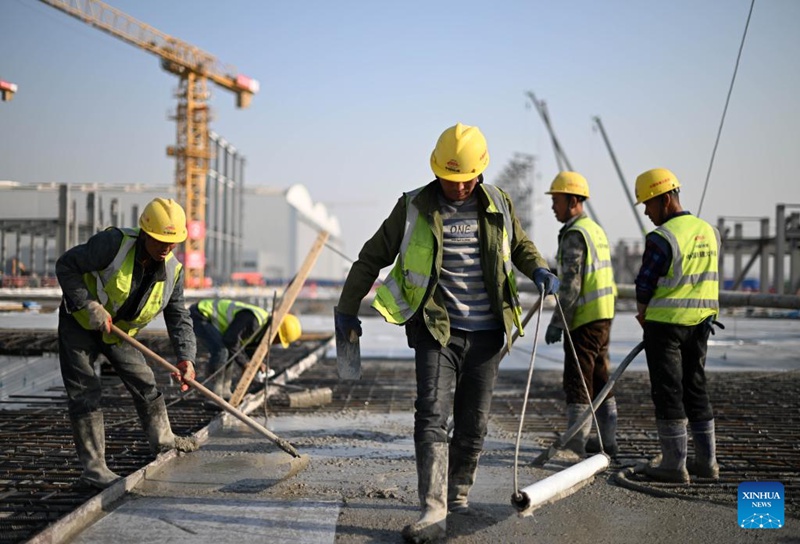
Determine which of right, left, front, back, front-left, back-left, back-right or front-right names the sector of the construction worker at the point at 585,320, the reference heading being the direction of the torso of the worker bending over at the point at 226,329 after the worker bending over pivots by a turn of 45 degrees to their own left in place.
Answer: right

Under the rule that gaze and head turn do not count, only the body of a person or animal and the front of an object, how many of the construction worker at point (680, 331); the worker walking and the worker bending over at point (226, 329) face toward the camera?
1

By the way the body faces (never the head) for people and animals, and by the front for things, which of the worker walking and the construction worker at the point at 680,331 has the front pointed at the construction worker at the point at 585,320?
the construction worker at the point at 680,331

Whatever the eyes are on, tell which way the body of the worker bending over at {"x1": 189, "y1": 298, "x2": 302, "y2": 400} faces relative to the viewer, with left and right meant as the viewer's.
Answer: facing to the right of the viewer

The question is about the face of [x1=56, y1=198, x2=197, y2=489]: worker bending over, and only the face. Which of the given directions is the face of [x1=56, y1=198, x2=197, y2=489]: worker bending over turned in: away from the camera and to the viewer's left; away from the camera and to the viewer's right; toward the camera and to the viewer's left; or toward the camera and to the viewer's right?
toward the camera and to the viewer's right

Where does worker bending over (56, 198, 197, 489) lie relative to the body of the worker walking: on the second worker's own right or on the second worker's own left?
on the second worker's own right

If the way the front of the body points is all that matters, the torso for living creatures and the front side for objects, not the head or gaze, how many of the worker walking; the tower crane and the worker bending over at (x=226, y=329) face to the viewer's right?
1

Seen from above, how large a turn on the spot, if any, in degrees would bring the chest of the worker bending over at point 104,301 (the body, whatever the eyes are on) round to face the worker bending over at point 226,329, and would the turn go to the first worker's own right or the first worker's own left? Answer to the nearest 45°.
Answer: approximately 135° to the first worker's own left

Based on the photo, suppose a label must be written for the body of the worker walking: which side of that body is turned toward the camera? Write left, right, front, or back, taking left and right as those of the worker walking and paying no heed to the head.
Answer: front

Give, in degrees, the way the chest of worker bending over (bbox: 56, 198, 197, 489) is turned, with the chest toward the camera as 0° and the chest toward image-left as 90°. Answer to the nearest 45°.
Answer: approximately 315°

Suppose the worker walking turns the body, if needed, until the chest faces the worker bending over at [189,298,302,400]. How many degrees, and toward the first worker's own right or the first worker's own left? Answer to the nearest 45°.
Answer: approximately 135° to the first worker's own right

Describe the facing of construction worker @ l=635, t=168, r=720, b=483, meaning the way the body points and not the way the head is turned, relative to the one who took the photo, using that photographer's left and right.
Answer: facing away from the viewer and to the left of the viewer

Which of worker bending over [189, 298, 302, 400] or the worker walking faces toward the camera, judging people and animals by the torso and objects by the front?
the worker walking

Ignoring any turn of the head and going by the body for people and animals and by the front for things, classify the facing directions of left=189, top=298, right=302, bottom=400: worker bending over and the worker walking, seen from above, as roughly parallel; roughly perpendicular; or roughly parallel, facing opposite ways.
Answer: roughly perpendicular

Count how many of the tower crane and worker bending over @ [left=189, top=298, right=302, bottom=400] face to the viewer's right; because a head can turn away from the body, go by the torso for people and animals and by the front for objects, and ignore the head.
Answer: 1

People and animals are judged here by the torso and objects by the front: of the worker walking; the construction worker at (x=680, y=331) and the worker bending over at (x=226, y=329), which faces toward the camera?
the worker walking

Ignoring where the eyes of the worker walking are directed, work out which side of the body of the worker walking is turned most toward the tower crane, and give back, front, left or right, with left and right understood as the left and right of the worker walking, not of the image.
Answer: back
